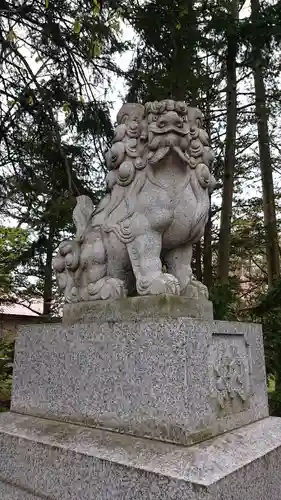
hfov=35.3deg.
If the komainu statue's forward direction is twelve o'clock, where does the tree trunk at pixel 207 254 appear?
The tree trunk is roughly at 8 o'clock from the komainu statue.

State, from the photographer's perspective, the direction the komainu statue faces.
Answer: facing the viewer and to the right of the viewer

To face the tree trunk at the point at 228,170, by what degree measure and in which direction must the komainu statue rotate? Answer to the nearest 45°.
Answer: approximately 135° to its left

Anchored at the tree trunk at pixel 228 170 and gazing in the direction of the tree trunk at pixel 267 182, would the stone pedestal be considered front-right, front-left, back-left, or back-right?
back-right

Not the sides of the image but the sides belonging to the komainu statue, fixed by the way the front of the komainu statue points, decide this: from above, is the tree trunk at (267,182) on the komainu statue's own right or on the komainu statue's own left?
on the komainu statue's own left
